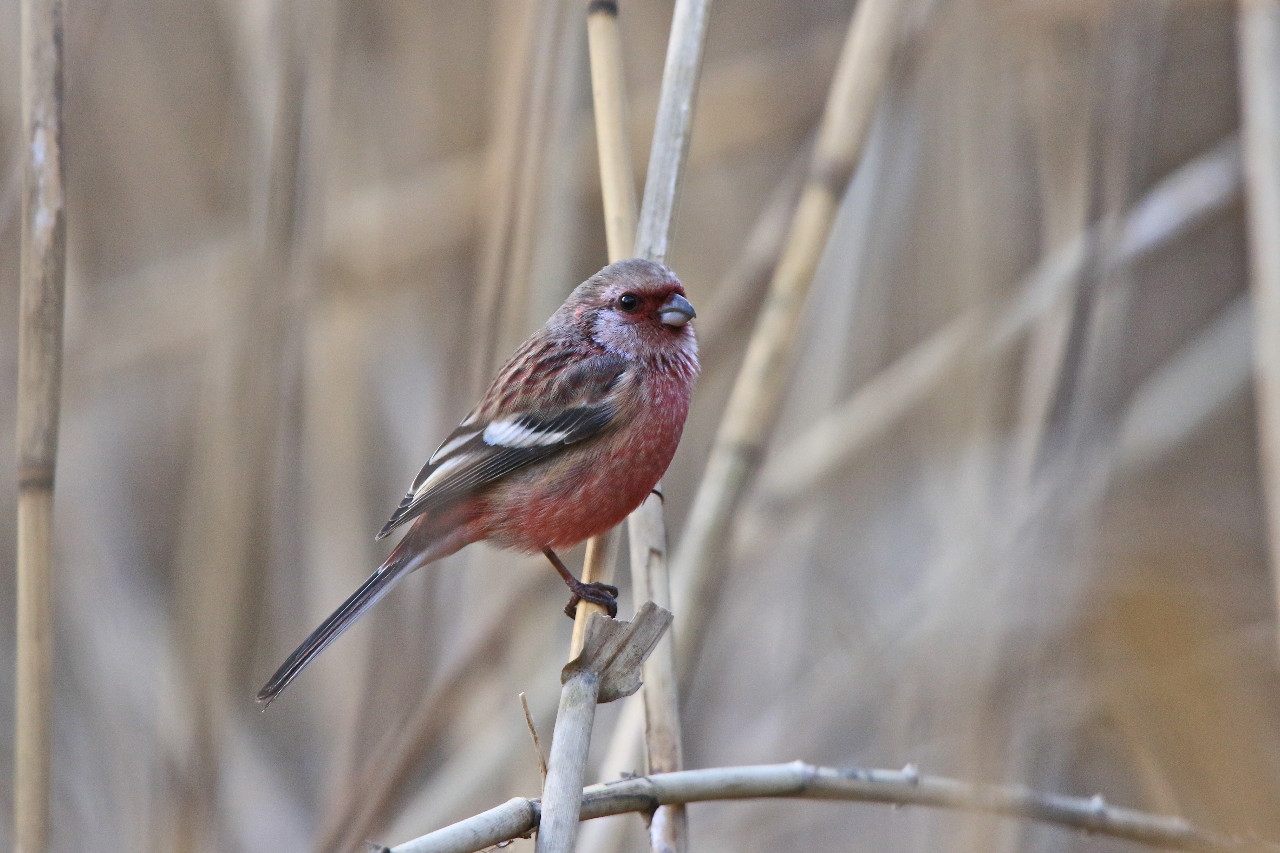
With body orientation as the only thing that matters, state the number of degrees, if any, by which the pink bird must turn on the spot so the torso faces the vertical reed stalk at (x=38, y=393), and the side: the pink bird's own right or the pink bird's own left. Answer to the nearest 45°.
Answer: approximately 135° to the pink bird's own right

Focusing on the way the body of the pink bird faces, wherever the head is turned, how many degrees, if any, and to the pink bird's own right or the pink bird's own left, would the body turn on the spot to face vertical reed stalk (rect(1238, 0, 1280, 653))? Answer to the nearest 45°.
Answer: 0° — it already faces it

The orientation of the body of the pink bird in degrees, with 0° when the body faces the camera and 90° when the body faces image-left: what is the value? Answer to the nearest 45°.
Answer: approximately 270°
